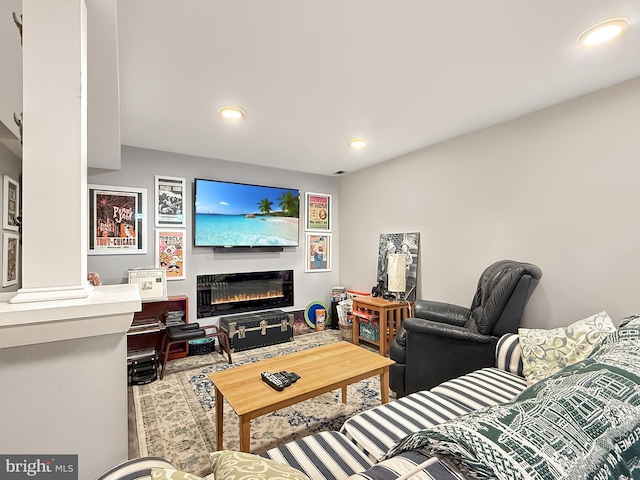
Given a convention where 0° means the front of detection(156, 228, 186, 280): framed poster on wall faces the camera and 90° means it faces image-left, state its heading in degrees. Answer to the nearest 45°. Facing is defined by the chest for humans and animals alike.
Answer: approximately 0°

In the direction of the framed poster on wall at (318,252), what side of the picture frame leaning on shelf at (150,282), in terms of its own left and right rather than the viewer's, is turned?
left

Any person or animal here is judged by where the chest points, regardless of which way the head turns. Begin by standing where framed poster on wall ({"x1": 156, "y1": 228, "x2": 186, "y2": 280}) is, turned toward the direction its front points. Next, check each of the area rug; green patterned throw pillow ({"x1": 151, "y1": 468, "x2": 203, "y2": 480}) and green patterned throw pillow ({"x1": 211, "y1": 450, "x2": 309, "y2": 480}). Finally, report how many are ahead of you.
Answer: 3

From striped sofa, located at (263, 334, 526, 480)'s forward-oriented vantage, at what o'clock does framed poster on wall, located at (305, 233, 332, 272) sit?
The framed poster on wall is roughly at 1 o'clock from the striped sofa.

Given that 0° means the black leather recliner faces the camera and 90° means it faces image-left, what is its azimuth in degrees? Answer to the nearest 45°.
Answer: approximately 90°

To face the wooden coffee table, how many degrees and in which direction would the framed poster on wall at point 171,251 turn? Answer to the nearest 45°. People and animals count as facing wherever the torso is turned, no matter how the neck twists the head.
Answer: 0° — it already faces it

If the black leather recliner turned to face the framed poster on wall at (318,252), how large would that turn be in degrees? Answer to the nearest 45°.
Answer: approximately 45° to its right

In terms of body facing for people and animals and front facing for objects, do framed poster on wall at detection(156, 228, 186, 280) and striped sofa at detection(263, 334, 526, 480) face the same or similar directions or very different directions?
very different directions

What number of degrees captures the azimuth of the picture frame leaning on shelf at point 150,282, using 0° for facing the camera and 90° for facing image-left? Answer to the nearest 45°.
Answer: approximately 0°

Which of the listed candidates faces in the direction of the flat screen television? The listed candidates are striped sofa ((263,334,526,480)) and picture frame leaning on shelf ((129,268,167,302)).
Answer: the striped sofa
